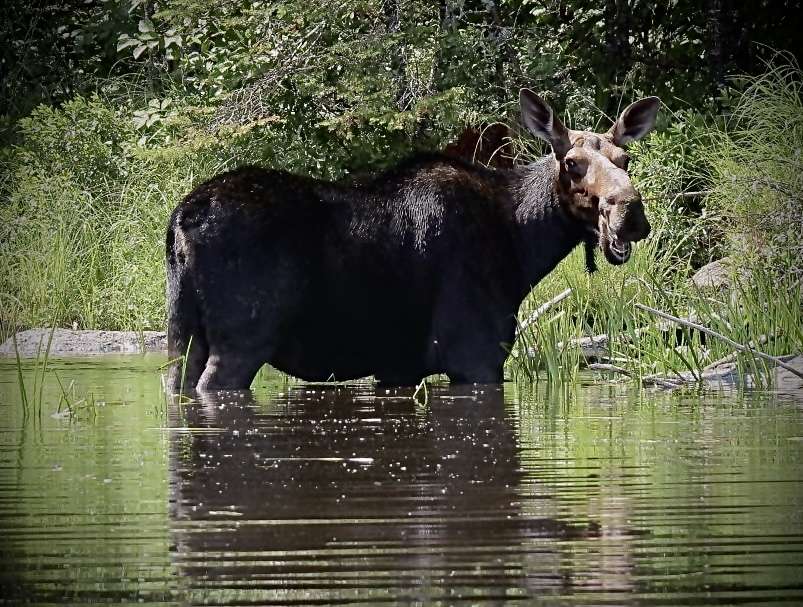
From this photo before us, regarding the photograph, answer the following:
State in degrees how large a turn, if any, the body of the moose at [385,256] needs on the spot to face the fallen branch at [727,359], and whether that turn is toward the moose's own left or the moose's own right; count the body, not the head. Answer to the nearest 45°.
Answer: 0° — it already faces it

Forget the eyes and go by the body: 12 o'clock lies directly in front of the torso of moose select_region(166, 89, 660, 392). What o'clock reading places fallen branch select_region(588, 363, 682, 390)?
The fallen branch is roughly at 12 o'clock from the moose.

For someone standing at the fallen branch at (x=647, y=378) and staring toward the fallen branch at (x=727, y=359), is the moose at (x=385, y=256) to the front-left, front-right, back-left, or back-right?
back-left

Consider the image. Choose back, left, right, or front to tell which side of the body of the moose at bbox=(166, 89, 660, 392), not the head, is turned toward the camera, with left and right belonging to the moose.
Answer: right
